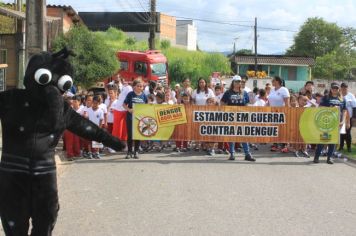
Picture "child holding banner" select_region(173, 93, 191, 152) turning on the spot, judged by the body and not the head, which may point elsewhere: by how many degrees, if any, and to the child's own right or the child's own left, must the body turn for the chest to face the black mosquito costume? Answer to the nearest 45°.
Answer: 0° — they already face it

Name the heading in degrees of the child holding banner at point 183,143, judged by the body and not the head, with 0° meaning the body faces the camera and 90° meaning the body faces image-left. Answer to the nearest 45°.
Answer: approximately 0°

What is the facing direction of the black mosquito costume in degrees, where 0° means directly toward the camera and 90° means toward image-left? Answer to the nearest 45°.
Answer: approximately 315°

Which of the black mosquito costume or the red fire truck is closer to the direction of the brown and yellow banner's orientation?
the black mosquito costume

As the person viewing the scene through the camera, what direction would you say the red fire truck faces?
facing the viewer and to the right of the viewer

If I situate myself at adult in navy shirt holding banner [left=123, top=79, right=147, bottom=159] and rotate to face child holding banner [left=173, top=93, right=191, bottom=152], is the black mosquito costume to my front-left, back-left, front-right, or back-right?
back-right

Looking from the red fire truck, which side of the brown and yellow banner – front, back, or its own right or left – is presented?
back

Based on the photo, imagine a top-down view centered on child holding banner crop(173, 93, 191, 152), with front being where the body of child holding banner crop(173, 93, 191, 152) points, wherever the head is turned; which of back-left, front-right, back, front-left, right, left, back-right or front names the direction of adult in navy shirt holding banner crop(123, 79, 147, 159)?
front-right

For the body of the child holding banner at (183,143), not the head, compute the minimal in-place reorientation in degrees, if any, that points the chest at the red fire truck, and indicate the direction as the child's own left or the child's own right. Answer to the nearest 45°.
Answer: approximately 180°

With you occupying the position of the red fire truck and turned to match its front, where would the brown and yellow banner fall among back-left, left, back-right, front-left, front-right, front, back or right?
front-right

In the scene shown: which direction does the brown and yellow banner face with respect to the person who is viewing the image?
facing the viewer
